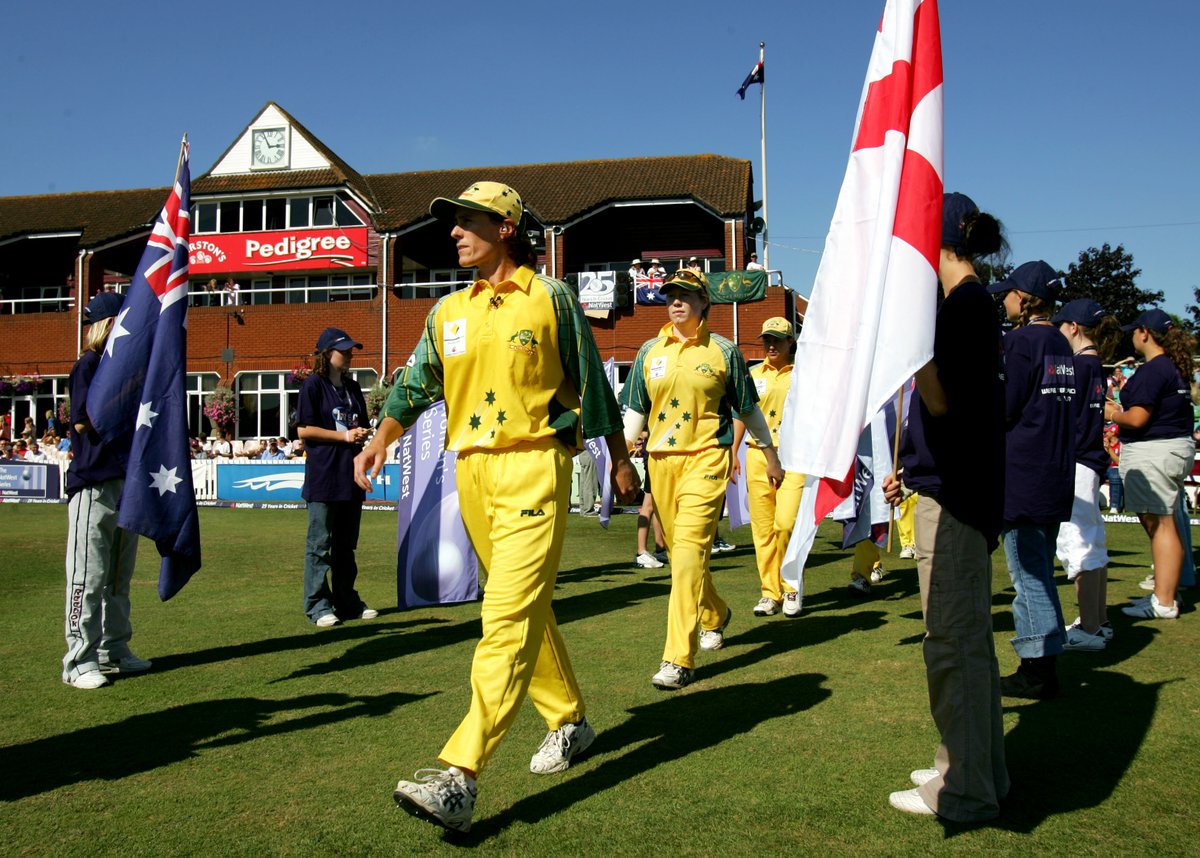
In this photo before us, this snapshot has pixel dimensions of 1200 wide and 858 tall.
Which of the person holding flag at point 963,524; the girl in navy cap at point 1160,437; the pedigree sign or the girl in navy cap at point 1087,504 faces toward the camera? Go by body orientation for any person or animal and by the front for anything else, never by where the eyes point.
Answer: the pedigree sign

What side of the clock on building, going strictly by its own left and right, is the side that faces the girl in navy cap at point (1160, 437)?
front

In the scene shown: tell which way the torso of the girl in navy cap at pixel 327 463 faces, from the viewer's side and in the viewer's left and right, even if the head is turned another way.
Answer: facing the viewer and to the right of the viewer

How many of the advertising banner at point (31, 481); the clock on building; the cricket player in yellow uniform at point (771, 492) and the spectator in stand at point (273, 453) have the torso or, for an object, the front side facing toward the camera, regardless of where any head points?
4

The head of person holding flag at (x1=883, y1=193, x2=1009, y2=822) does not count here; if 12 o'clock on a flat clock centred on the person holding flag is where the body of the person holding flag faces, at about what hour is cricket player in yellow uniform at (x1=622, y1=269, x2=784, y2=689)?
The cricket player in yellow uniform is roughly at 2 o'clock from the person holding flag.

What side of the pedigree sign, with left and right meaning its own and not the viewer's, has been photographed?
front

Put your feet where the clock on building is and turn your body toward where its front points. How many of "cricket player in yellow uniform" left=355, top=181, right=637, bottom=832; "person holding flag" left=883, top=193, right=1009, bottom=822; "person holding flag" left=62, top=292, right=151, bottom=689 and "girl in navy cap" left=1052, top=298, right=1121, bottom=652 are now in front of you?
4

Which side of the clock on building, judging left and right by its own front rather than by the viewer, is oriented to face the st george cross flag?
front

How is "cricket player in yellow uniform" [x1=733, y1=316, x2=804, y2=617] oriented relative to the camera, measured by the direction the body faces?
toward the camera

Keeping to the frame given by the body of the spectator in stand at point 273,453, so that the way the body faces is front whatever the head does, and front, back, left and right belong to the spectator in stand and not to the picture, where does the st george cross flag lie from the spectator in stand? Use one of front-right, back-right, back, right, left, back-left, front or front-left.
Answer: front

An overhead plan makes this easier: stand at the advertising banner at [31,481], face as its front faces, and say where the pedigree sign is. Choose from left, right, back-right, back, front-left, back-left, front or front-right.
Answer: back-left

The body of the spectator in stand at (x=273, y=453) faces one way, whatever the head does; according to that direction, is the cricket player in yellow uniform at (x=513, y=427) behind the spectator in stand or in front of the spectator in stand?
in front

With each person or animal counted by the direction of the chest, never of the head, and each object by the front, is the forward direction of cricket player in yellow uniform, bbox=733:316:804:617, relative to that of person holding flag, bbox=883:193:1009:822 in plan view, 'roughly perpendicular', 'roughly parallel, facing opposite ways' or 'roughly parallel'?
roughly perpendicular

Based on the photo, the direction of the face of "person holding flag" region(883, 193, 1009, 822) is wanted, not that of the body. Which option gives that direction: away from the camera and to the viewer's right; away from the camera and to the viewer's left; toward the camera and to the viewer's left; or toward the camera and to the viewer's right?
away from the camera and to the viewer's left

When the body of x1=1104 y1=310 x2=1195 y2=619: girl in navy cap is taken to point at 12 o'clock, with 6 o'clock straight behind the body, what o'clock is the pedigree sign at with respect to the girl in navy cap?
The pedigree sign is roughly at 1 o'clock from the girl in navy cap.

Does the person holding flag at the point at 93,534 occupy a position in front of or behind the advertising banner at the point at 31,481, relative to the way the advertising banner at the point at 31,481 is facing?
in front

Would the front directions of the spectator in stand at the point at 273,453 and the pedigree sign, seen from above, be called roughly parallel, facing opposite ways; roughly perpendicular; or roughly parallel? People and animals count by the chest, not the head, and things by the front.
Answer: roughly parallel

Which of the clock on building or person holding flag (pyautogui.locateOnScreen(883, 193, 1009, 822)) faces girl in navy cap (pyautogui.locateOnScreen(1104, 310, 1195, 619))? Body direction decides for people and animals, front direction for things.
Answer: the clock on building

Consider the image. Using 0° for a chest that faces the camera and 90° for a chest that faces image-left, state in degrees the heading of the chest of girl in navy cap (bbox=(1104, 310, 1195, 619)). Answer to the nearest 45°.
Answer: approximately 90°

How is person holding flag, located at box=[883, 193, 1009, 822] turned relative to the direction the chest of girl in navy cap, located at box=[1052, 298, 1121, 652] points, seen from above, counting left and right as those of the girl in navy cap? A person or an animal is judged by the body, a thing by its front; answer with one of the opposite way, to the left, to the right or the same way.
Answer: the same way
